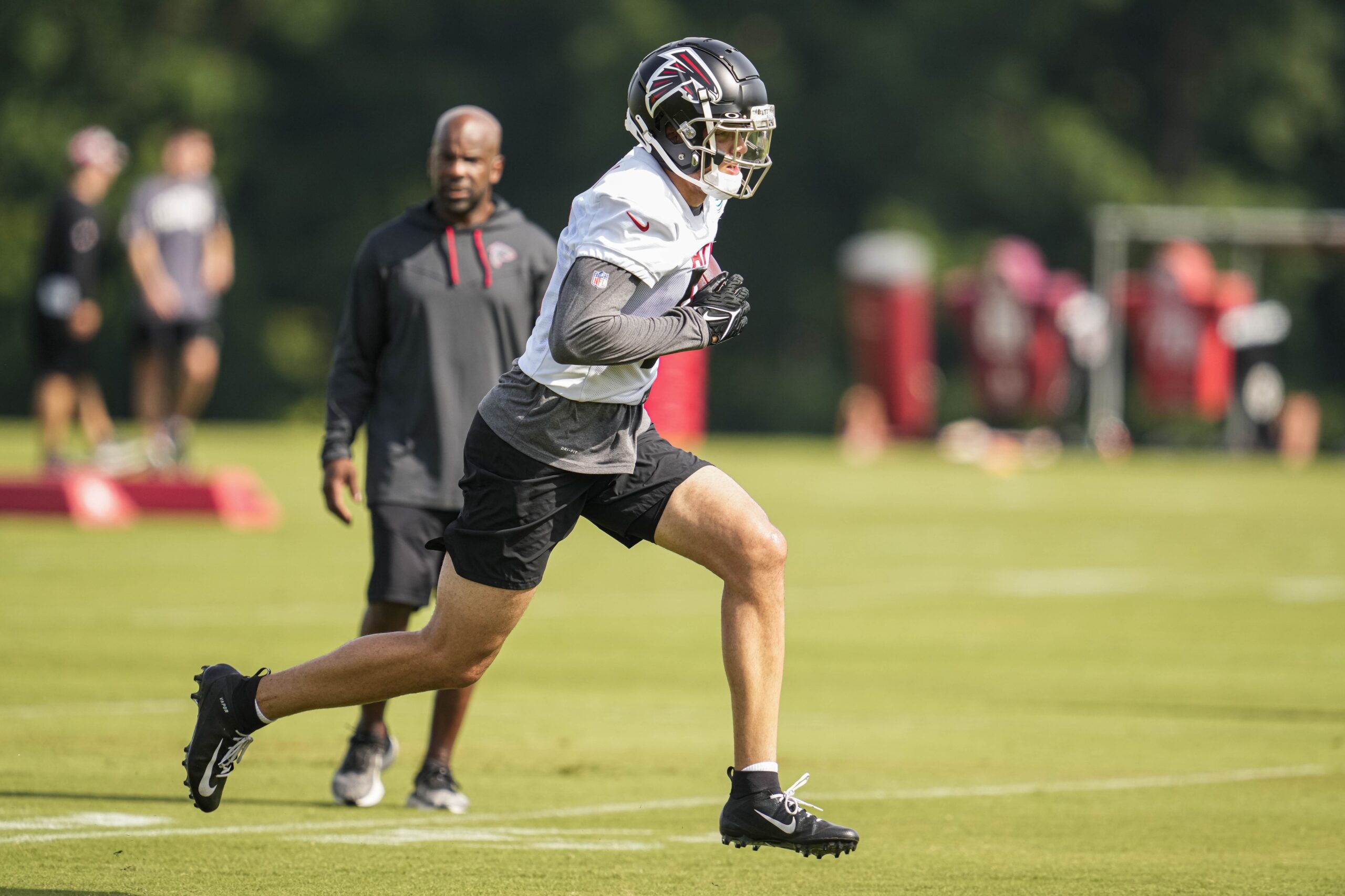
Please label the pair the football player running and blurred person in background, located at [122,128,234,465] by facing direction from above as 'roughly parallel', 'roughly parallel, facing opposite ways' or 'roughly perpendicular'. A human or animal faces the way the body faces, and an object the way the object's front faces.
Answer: roughly perpendicular

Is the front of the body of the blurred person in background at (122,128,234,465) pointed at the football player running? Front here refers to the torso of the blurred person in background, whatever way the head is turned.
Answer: yes

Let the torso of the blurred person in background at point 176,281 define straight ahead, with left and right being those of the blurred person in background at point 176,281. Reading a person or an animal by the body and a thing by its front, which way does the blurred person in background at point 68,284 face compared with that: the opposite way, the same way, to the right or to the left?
to the left

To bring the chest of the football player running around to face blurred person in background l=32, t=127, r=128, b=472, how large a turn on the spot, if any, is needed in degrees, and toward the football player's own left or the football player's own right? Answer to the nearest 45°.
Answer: approximately 90° to the football player's own left

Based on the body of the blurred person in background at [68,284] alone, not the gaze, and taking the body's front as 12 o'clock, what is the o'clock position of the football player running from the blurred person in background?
The football player running is roughly at 3 o'clock from the blurred person in background.

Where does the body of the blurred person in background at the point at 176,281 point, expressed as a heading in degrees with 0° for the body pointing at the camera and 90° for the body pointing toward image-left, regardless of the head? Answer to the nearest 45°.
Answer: approximately 0°

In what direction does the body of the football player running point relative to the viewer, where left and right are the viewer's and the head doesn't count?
facing to the right of the viewer

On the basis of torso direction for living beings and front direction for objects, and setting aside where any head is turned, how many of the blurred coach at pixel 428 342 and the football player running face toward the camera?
1

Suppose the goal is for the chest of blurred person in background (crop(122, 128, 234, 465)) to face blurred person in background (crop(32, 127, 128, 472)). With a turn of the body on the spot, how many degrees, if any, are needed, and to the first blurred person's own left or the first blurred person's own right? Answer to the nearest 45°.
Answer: approximately 90° to the first blurred person's own right

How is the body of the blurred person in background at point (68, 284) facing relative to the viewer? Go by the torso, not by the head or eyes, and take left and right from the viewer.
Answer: facing to the right of the viewer
